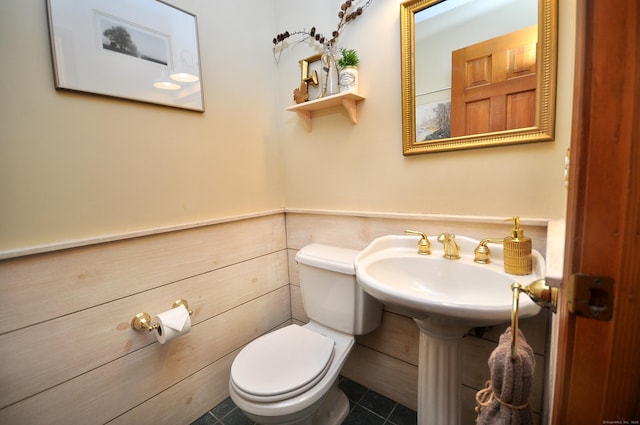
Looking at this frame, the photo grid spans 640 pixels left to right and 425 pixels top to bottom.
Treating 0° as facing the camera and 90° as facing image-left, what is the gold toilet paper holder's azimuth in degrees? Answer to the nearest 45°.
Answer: approximately 315°

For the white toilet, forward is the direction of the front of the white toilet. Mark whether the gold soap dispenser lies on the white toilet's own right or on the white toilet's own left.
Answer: on the white toilet's own left

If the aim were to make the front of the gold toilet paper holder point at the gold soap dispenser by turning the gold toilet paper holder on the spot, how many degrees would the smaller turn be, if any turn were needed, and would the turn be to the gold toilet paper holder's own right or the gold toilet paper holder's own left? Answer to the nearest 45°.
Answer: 0° — it already faces it

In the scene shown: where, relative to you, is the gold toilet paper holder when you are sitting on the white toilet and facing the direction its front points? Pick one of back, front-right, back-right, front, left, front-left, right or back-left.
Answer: front-right

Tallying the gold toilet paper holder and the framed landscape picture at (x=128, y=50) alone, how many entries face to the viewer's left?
0

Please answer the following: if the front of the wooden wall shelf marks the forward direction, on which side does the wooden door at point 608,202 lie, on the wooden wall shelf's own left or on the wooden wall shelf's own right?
on the wooden wall shelf's own left
